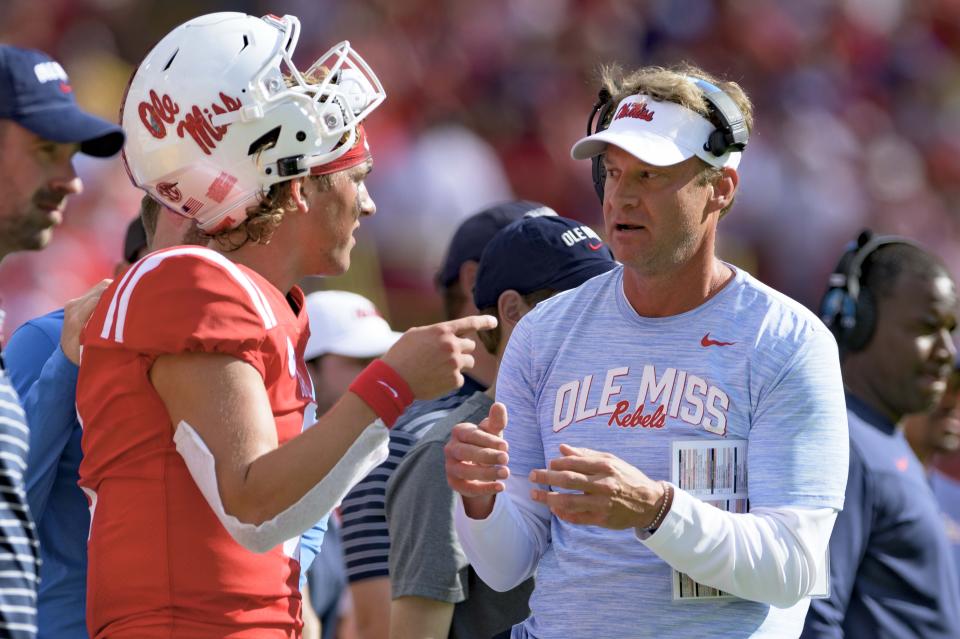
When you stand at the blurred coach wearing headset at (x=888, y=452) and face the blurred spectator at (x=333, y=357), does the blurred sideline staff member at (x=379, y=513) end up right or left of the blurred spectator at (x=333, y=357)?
left

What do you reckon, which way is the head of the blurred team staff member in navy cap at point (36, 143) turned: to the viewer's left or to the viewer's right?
to the viewer's right

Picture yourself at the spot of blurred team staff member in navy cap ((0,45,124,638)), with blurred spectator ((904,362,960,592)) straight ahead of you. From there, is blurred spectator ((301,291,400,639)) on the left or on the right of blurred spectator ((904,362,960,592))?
left

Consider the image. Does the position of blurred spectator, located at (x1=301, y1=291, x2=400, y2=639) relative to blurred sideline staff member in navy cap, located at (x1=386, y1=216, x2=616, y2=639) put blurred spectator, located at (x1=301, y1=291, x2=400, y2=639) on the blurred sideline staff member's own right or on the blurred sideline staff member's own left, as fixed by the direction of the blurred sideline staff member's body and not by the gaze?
on the blurred sideline staff member's own left

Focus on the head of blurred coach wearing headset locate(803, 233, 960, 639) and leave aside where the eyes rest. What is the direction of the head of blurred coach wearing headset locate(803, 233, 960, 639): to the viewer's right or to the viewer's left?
to the viewer's right

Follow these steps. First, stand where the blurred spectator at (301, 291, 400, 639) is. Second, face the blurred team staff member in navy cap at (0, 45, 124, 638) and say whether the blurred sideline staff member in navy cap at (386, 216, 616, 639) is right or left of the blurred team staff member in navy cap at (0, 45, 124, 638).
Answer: left
